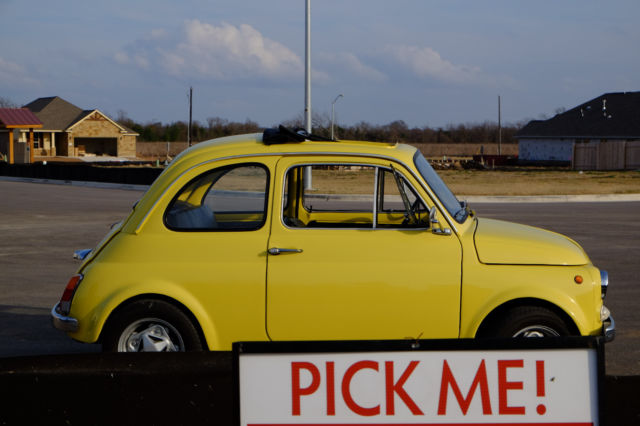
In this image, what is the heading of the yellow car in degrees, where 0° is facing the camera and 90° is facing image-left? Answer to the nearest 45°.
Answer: approximately 270°

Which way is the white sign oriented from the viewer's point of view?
toward the camera

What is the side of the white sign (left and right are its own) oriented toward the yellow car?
back

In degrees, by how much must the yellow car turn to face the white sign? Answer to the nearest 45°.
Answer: approximately 90° to its right

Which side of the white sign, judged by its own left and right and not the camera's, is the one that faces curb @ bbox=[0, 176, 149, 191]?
back

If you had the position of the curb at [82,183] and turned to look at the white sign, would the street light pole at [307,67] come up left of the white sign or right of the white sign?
left

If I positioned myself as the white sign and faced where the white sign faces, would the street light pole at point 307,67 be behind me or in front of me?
behind

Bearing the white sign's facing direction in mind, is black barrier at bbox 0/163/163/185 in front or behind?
behind

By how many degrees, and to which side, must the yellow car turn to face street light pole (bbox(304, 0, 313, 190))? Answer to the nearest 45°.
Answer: approximately 90° to its left

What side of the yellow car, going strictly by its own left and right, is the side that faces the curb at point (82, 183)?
left

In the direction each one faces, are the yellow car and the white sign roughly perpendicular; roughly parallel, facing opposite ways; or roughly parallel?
roughly perpendicular

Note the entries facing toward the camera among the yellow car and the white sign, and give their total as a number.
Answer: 1
